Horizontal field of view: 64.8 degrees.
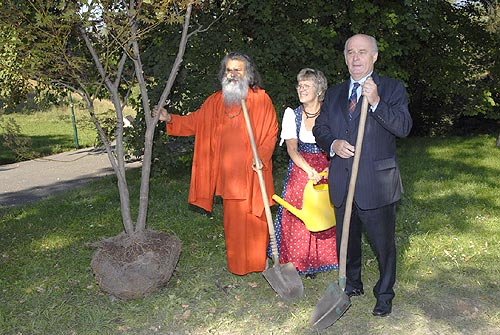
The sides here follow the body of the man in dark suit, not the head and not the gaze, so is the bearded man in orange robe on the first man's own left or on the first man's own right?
on the first man's own right

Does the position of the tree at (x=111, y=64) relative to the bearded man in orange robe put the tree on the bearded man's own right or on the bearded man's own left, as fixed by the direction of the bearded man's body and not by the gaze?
on the bearded man's own right

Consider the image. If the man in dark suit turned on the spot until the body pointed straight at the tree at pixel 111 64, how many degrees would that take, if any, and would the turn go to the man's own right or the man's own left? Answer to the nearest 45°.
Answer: approximately 45° to the man's own right

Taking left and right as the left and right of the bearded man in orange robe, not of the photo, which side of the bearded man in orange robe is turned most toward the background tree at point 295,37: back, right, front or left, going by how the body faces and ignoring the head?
back

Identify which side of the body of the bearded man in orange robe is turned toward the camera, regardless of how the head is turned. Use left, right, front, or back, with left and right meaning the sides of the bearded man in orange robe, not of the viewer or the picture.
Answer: front

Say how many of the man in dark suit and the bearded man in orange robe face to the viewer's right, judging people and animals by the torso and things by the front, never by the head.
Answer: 0

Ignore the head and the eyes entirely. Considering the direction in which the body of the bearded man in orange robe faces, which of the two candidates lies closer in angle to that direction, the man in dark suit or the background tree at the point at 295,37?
the man in dark suit

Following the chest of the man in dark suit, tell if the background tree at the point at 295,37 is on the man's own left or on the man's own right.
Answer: on the man's own right

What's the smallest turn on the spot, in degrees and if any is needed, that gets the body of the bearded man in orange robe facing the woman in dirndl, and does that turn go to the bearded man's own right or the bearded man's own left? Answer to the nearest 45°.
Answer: approximately 90° to the bearded man's own left

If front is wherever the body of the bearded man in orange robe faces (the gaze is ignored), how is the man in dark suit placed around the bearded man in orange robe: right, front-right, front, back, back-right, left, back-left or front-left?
front-left

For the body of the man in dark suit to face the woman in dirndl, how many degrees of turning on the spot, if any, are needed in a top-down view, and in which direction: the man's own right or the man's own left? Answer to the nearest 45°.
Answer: approximately 90° to the man's own right

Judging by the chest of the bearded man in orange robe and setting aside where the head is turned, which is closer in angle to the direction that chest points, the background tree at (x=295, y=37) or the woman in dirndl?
the woman in dirndl

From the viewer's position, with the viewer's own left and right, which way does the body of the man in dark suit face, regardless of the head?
facing the viewer and to the left of the viewer
